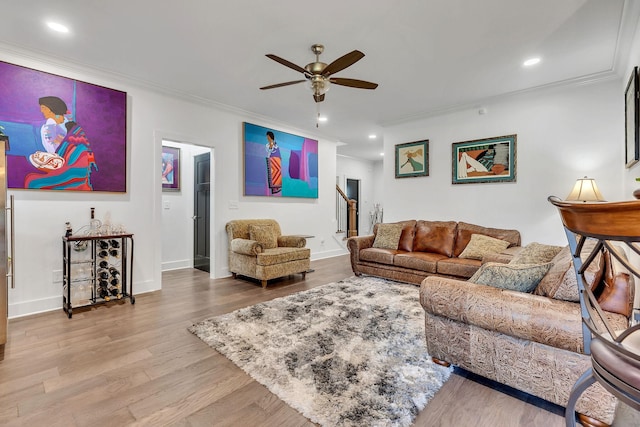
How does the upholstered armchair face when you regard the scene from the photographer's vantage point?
facing the viewer and to the right of the viewer

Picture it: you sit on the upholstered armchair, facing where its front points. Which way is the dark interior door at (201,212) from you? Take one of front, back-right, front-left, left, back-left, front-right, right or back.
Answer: back

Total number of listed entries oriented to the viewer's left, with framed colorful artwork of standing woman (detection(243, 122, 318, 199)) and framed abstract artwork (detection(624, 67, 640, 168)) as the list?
1

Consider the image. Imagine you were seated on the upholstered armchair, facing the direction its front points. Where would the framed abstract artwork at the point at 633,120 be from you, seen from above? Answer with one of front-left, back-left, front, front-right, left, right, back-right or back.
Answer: front

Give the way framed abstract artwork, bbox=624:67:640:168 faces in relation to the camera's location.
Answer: facing to the left of the viewer

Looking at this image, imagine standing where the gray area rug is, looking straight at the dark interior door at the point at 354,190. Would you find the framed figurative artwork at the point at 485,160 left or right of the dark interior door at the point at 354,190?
right

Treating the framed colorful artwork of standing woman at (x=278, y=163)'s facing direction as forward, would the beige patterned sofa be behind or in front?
in front

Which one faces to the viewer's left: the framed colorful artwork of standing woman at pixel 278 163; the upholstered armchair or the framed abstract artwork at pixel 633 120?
the framed abstract artwork at pixel 633 120

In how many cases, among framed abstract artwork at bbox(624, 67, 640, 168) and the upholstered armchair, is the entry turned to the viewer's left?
1

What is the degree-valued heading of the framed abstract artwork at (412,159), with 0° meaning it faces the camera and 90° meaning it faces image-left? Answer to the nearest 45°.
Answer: approximately 45°

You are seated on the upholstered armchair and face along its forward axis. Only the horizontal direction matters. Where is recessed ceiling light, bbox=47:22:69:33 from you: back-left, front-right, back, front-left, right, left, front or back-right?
right

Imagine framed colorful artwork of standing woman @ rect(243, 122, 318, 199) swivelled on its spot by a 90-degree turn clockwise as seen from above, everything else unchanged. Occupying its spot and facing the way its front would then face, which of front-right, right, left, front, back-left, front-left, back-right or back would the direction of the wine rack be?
front

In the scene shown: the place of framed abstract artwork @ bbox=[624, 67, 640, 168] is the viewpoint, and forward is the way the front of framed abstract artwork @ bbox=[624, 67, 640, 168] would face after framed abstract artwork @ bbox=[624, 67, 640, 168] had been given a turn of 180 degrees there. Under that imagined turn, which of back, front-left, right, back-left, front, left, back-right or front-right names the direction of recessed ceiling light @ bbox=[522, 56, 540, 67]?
back

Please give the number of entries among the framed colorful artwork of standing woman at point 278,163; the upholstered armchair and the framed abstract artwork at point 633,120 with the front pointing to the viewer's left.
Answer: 1

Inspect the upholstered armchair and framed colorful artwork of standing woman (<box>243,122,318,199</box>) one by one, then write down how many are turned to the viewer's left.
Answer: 0

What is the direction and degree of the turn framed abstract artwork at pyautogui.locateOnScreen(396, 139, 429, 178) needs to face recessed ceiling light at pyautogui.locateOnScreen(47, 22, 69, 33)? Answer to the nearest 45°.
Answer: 0° — it already faces it
